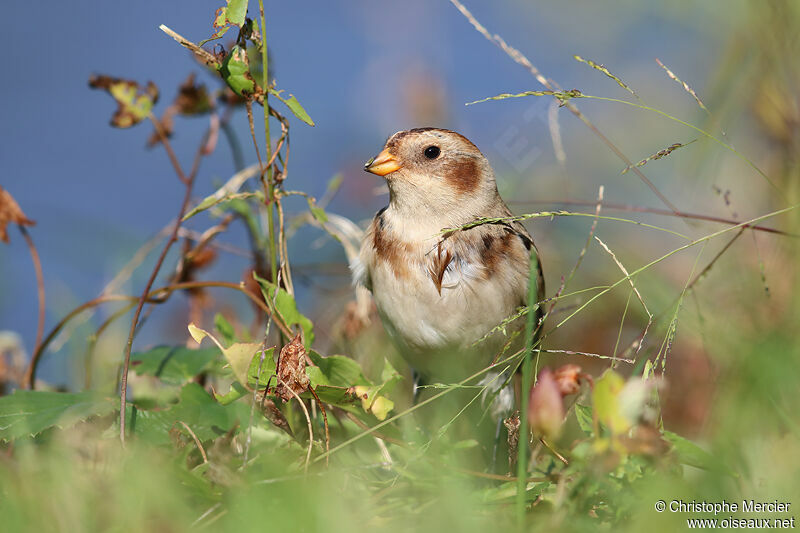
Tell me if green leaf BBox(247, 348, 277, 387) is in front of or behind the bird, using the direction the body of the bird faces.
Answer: in front

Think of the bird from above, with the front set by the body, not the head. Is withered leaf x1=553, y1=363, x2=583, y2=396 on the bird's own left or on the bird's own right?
on the bird's own left

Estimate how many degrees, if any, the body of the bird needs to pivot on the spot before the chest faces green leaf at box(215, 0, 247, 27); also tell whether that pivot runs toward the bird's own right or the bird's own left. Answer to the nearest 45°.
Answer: approximately 90° to the bird's own right

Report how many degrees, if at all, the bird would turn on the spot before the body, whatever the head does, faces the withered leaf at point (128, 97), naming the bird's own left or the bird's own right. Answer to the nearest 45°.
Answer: approximately 45° to the bird's own right

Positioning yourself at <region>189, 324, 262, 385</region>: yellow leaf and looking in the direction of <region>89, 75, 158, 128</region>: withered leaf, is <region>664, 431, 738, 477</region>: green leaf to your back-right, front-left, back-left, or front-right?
back-right

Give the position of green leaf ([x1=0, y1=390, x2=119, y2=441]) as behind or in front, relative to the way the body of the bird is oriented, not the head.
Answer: in front

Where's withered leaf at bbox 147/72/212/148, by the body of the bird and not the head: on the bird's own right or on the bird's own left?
on the bird's own right
